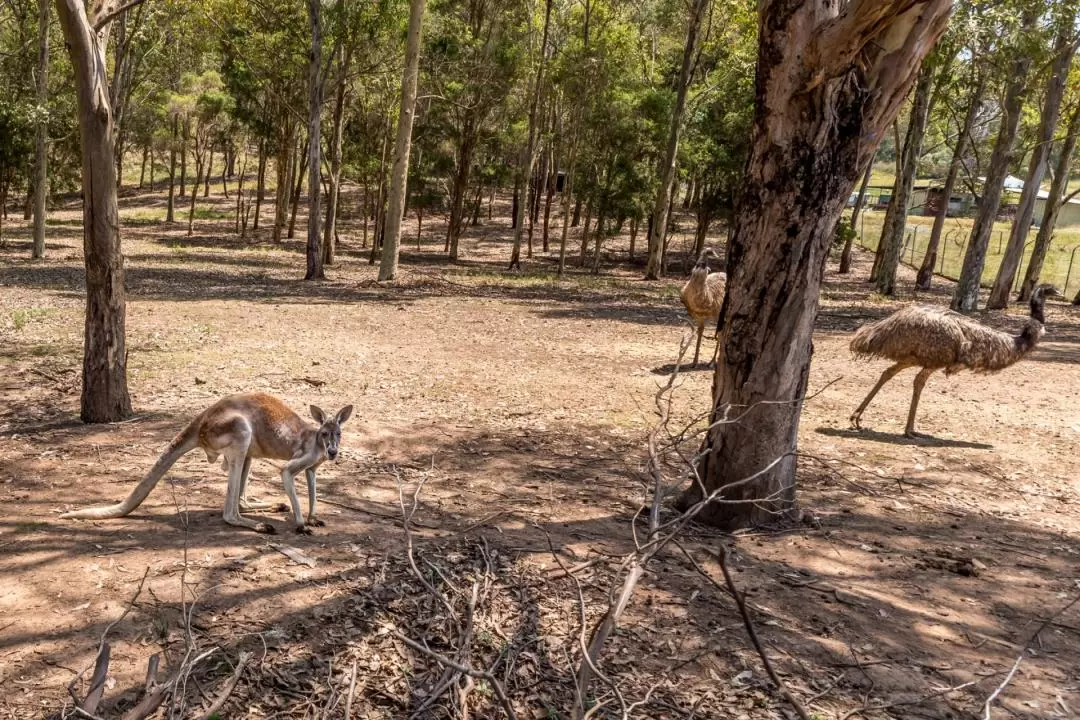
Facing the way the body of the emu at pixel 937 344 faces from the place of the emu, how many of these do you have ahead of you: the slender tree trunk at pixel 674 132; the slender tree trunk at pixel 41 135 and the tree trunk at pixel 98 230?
0

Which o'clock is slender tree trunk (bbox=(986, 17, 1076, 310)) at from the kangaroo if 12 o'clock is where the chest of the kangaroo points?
The slender tree trunk is roughly at 11 o'clock from the kangaroo.

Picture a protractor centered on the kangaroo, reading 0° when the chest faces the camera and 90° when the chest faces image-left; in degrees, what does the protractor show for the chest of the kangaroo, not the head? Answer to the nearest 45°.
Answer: approximately 270°

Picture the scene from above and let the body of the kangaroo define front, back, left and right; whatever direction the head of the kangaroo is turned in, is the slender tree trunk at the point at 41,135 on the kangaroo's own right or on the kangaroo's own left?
on the kangaroo's own left

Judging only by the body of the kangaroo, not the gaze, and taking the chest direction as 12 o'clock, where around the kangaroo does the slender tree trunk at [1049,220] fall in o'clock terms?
The slender tree trunk is roughly at 11 o'clock from the kangaroo.

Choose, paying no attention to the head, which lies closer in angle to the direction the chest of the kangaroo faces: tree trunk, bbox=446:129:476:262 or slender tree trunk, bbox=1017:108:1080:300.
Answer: the slender tree trunk

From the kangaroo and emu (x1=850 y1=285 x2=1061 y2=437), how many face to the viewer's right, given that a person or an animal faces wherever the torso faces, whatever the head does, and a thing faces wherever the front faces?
2

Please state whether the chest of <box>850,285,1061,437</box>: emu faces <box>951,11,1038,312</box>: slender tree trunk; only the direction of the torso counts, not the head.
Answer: no

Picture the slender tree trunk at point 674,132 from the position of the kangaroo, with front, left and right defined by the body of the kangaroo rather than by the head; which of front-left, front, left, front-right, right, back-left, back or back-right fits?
front-left

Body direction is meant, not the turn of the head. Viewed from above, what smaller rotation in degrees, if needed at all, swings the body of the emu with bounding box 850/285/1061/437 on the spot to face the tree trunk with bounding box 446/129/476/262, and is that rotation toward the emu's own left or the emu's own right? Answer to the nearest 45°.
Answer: approximately 135° to the emu's own left

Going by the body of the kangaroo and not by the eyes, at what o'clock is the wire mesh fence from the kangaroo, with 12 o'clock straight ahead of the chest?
The wire mesh fence is roughly at 11 o'clock from the kangaroo.

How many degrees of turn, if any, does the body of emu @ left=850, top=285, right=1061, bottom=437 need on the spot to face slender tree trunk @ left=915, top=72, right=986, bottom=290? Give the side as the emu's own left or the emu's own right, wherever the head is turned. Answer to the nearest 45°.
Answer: approximately 90° to the emu's own left

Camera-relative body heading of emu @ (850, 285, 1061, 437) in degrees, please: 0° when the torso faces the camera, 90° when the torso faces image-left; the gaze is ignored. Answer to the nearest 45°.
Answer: approximately 270°

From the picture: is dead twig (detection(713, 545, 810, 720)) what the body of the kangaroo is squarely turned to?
no

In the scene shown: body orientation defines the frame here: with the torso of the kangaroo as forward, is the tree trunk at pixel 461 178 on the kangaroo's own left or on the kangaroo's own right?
on the kangaroo's own left

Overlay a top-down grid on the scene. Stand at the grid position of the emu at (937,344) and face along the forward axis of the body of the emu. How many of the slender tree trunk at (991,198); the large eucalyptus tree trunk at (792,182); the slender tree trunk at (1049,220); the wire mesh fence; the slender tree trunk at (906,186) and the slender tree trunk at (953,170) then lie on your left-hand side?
5

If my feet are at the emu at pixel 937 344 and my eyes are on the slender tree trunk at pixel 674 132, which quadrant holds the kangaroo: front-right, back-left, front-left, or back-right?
back-left
